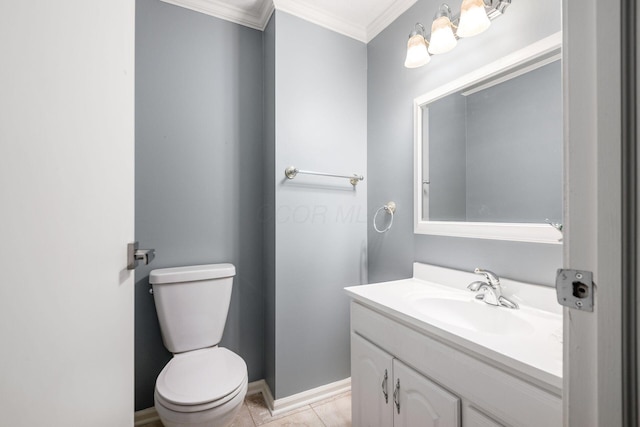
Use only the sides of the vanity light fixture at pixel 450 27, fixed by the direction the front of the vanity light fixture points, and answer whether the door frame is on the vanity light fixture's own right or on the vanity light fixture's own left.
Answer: on the vanity light fixture's own left

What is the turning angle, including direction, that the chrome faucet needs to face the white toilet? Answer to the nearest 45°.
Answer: approximately 45° to its right

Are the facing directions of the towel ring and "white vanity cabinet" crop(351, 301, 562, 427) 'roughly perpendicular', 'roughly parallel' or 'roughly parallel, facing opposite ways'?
roughly parallel

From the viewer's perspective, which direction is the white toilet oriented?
toward the camera

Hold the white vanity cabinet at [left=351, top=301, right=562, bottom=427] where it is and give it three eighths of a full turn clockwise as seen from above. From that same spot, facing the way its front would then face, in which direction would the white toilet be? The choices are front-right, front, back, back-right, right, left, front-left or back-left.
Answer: left

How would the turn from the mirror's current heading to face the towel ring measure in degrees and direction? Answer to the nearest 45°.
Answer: approximately 90° to its right

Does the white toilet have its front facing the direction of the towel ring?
no

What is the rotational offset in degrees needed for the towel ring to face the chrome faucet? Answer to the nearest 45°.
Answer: approximately 90° to its left

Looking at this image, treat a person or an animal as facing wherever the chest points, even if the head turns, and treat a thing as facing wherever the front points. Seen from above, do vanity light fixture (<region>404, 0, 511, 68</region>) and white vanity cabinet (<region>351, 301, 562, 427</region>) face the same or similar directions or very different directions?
same or similar directions

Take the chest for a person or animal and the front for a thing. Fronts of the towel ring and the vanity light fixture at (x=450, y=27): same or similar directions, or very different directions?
same or similar directions

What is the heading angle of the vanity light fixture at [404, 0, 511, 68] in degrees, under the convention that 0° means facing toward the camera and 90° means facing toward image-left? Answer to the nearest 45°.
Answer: approximately 45°

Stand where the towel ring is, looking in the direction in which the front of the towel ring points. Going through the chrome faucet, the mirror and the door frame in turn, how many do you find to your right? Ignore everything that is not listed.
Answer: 0

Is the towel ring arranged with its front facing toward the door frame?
no

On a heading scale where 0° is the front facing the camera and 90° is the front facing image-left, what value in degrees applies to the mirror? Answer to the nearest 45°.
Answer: approximately 45°

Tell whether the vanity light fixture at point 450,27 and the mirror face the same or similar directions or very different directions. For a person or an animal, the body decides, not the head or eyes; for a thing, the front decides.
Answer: same or similar directions

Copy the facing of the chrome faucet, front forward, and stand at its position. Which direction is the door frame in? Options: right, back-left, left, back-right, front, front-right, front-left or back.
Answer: front-left

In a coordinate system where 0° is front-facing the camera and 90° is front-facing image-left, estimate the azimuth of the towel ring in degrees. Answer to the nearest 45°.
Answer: approximately 45°
